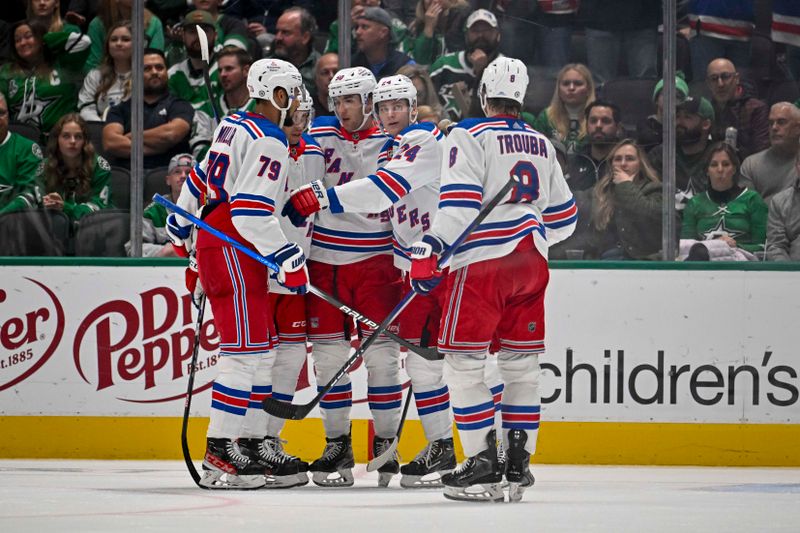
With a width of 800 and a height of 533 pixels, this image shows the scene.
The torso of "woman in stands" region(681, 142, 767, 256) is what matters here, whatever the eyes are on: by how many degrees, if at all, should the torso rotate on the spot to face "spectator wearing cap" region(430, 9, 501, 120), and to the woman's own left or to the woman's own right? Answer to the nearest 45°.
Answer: approximately 90° to the woman's own right

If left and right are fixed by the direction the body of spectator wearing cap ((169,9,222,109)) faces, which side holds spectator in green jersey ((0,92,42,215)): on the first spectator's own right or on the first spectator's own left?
on the first spectator's own right

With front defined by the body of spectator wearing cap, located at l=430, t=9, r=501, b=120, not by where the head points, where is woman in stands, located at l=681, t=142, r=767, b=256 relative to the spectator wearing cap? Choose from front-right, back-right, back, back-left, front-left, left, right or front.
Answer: left

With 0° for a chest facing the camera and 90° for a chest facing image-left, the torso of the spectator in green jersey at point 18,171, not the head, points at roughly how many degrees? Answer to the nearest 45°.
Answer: approximately 0°

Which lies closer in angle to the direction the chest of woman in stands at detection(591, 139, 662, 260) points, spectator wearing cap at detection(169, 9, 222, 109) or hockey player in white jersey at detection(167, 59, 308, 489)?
the hockey player in white jersey

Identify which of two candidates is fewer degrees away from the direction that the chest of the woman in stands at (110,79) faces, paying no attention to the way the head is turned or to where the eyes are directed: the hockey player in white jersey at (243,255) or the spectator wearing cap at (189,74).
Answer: the hockey player in white jersey

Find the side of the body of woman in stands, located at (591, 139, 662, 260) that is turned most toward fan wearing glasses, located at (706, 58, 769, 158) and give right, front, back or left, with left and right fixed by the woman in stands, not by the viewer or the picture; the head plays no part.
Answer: left
